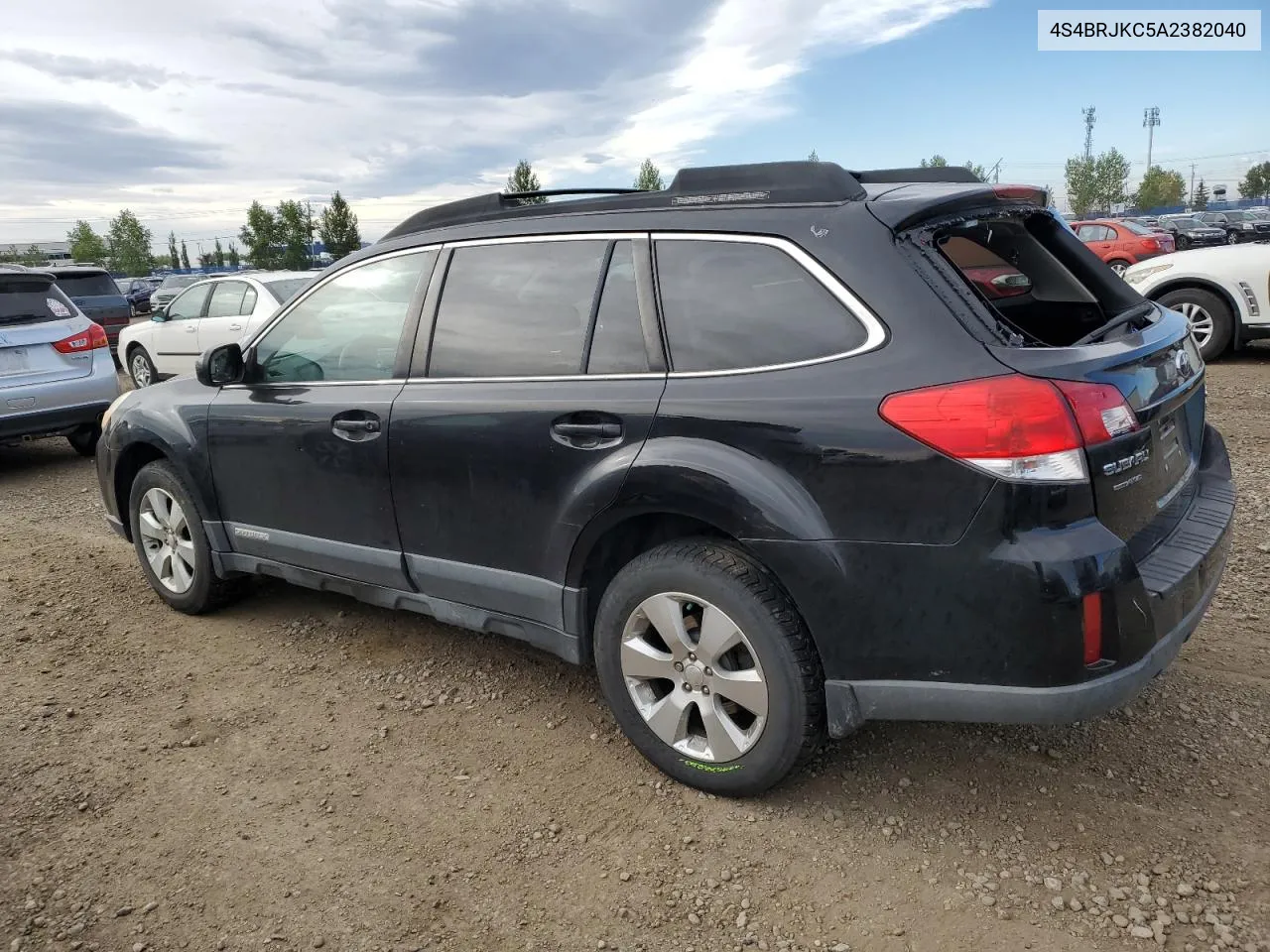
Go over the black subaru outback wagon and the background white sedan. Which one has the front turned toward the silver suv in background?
the black subaru outback wagon

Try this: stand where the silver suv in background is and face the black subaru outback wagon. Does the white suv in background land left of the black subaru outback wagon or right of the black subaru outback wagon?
left

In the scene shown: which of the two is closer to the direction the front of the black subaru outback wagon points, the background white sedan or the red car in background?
the background white sedan

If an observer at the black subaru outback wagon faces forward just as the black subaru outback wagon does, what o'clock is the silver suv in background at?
The silver suv in background is roughly at 12 o'clock from the black subaru outback wagon.

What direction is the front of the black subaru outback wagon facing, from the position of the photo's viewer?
facing away from the viewer and to the left of the viewer

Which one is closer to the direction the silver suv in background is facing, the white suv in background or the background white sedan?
the background white sedan

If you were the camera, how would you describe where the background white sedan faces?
facing away from the viewer and to the left of the viewer

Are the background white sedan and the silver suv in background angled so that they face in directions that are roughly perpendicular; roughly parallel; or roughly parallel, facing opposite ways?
roughly perpendicular

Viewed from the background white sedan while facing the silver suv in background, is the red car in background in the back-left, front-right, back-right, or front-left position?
back-left

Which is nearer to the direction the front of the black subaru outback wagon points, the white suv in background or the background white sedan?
the background white sedan

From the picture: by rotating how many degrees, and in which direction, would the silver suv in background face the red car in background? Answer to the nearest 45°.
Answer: approximately 45° to its right

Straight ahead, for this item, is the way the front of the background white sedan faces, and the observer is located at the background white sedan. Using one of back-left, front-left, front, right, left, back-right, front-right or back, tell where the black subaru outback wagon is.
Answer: back-left

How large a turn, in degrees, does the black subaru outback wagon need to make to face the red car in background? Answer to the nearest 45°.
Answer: approximately 90° to its right
